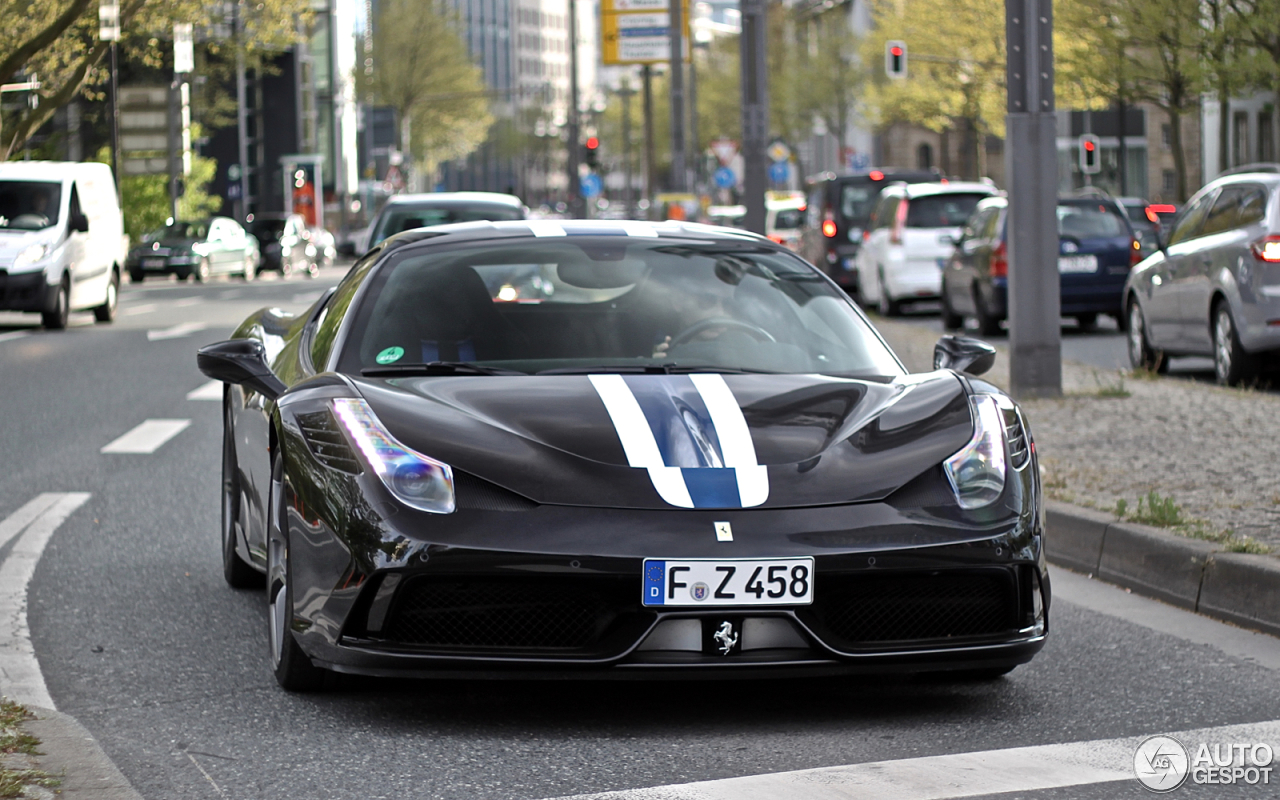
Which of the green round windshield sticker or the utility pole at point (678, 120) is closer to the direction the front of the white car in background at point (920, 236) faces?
the utility pole

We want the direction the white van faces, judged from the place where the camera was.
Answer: facing the viewer and to the left of the viewer

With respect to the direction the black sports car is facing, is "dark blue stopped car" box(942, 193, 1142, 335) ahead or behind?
behind

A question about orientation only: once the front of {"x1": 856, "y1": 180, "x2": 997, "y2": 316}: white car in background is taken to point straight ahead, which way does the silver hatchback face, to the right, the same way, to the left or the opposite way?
the same way

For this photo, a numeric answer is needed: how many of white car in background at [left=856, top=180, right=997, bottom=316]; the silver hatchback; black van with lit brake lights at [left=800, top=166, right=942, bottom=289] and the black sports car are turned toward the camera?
1

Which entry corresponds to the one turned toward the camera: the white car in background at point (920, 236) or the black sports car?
the black sports car

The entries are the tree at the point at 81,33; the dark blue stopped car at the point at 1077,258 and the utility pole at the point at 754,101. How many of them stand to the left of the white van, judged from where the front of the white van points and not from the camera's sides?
2

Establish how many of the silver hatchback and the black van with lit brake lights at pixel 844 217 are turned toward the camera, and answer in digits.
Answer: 0

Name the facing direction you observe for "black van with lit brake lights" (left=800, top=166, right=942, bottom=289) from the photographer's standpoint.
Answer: facing away from the viewer and to the left of the viewer

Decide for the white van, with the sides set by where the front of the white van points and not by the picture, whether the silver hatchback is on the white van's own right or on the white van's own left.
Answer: on the white van's own left

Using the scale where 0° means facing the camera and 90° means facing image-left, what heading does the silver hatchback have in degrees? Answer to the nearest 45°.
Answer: approximately 135°

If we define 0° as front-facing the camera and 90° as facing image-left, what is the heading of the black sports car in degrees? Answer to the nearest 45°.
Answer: approximately 0°
